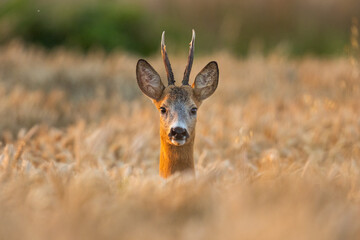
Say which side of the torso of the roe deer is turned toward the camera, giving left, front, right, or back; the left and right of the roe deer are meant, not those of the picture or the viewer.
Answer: front
